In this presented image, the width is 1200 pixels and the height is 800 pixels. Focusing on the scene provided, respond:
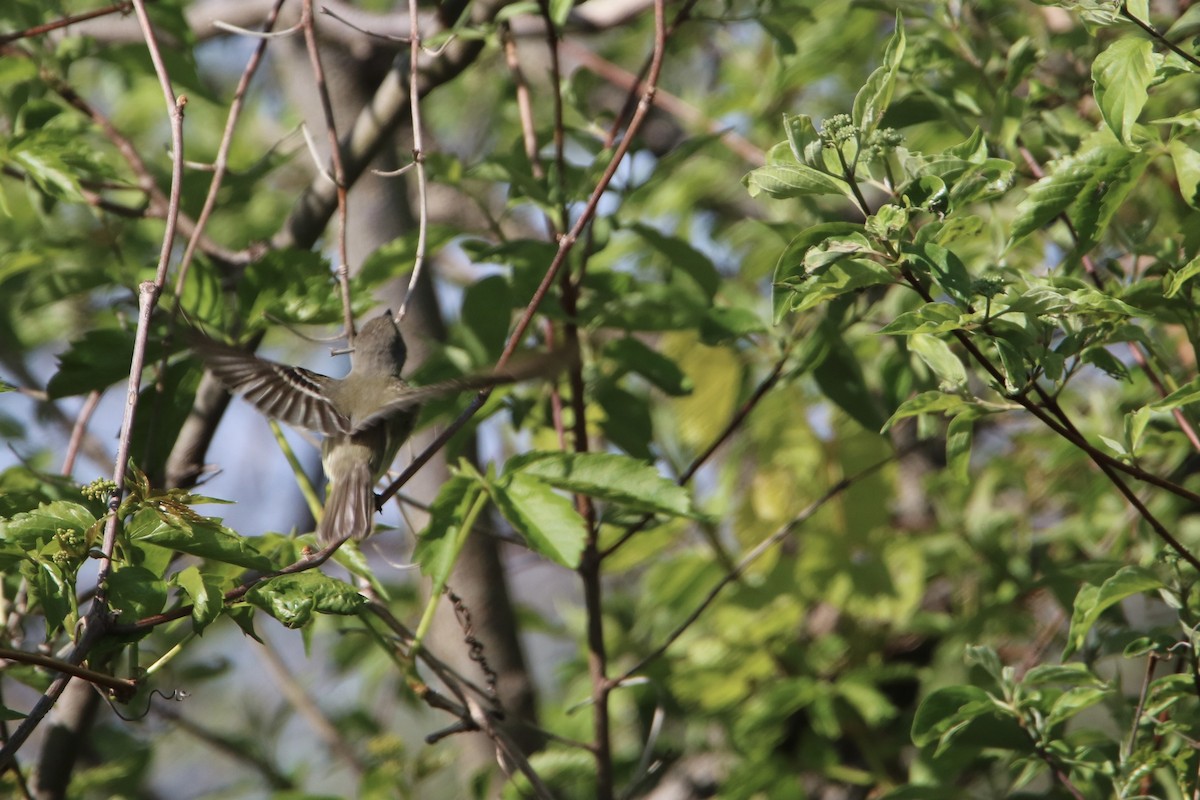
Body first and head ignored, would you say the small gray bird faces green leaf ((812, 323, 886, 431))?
no

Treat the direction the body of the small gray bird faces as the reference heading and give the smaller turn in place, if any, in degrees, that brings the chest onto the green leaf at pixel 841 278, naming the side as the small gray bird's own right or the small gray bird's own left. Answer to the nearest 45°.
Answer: approximately 135° to the small gray bird's own right

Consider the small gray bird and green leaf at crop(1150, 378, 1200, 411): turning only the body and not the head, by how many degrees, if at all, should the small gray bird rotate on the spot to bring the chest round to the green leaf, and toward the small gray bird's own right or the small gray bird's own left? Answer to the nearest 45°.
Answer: approximately 135° to the small gray bird's own right

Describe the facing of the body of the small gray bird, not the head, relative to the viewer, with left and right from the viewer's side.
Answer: facing away from the viewer

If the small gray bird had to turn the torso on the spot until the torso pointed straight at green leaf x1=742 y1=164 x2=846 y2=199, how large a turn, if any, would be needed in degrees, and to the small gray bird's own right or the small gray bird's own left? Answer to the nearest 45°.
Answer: approximately 135° to the small gray bird's own right

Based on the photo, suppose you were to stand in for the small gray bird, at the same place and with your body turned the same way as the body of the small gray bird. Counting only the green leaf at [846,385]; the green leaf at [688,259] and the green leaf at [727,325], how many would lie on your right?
3

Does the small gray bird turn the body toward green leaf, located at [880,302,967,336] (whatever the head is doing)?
no

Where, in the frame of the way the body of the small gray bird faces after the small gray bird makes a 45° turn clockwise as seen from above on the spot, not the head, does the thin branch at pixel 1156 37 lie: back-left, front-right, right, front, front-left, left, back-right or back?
right

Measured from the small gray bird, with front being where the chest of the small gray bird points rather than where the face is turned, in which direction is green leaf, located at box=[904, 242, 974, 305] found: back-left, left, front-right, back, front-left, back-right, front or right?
back-right

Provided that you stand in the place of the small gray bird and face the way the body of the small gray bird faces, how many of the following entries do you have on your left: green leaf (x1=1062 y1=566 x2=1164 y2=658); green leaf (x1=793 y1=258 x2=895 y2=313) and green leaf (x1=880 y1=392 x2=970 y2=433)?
0

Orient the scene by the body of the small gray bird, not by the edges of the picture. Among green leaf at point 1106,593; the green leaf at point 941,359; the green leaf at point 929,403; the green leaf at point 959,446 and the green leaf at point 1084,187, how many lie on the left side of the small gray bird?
0

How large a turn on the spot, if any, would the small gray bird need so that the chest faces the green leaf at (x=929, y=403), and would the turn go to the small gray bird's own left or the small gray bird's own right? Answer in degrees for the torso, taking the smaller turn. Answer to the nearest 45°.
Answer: approximately 135° to the small gray bird's own right
